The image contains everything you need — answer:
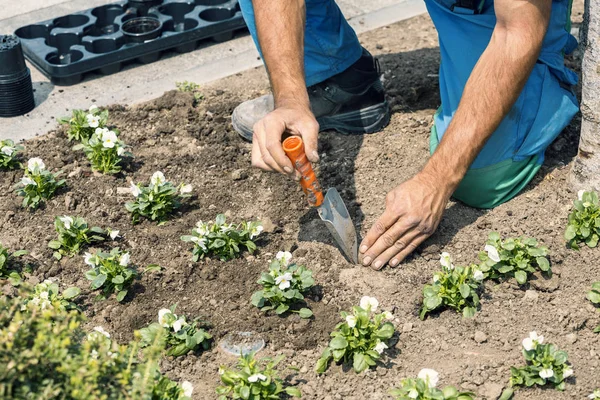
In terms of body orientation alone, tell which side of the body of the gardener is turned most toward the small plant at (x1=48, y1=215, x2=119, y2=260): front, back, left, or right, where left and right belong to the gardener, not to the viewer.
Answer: front

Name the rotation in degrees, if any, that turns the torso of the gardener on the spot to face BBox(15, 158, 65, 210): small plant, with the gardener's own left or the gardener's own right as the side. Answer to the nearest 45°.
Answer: approximately 45° to the gardener's own right

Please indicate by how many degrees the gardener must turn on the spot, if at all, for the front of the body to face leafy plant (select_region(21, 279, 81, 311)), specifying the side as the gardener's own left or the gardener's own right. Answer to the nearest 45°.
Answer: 0° — they already face it

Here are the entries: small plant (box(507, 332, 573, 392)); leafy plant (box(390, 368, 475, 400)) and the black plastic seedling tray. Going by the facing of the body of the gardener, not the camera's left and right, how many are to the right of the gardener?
1

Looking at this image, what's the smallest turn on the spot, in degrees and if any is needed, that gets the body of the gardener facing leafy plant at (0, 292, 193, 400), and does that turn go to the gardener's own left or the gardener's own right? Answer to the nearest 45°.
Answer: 0° — they already face it

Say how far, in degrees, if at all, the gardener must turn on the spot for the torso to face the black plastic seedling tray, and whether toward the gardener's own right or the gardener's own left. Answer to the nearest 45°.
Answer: approximately 90° to the gardener's own right

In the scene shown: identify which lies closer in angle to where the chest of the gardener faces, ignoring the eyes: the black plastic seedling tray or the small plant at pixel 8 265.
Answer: the small plant

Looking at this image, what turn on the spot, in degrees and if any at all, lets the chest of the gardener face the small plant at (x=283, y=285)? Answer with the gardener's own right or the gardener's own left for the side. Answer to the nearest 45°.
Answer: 0° — they already face it

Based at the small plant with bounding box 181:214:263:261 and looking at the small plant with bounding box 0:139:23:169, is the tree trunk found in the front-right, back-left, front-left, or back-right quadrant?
back-right

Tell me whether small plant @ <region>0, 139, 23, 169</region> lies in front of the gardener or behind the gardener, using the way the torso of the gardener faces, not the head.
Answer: in front

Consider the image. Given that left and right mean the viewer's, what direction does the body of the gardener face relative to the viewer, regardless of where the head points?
facing the viewer and to the left of the viewer

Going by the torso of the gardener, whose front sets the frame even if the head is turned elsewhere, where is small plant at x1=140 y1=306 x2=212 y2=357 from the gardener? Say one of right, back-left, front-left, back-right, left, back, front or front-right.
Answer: front

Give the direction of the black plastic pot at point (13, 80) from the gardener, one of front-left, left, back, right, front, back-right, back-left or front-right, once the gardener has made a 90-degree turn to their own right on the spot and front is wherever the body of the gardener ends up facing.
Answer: front-left

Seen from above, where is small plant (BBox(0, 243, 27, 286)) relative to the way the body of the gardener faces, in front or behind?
in front

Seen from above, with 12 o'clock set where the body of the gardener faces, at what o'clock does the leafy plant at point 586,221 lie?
The leafy plant is roughly at 9 o'clock from the gardener.

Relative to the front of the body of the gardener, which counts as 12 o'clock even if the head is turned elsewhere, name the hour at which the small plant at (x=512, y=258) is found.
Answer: The small plant is roughly at 10 o'clock from the gardener.
